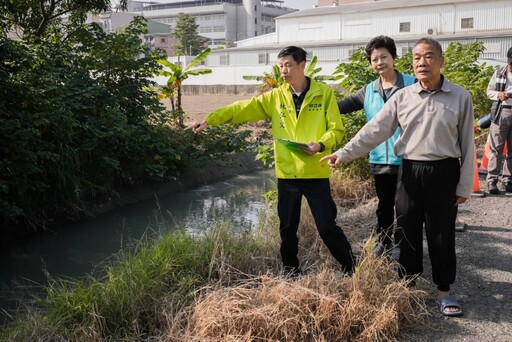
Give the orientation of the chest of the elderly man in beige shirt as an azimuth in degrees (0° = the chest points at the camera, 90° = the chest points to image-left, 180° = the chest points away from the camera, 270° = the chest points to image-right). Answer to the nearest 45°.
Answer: approximately 0°

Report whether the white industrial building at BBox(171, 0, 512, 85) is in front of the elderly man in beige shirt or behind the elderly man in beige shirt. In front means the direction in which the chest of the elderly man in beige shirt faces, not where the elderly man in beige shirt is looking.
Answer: behind

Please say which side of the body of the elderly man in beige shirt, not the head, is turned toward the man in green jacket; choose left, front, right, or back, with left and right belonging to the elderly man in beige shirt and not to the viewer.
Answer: right
